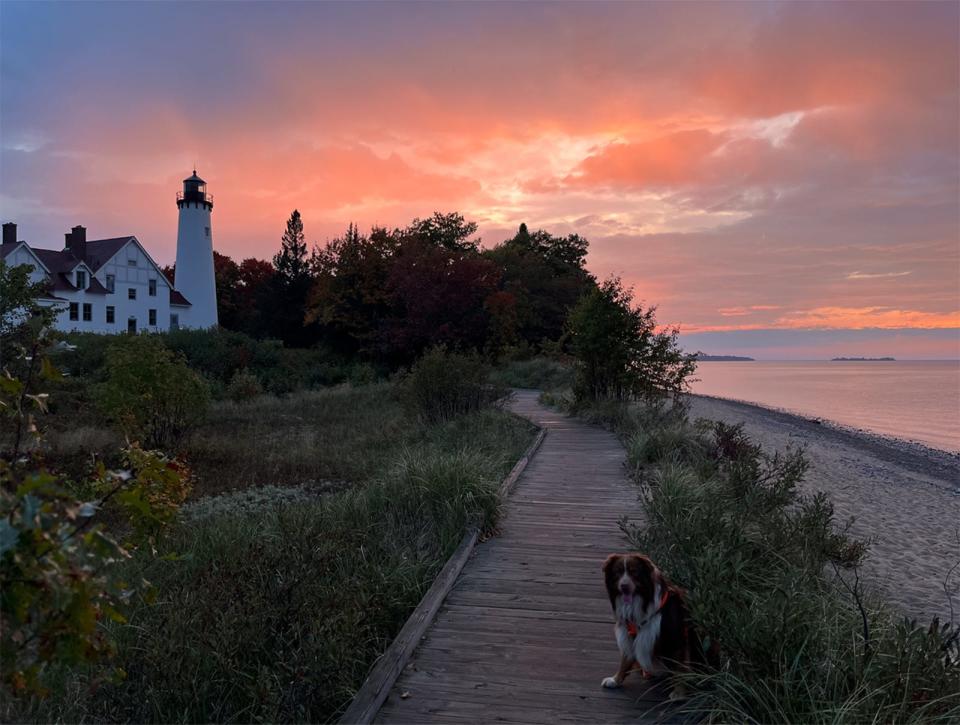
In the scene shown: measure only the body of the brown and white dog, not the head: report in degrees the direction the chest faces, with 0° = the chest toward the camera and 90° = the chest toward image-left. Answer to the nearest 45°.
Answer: approximately 45°

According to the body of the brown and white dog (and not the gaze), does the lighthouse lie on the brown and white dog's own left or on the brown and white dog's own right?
on the brown and white dog's own right

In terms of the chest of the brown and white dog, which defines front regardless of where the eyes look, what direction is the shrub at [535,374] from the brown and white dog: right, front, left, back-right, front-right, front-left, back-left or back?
back-right

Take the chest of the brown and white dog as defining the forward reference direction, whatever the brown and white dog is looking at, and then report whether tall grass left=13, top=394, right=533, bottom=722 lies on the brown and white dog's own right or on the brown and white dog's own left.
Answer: on the brown and white dog's own right

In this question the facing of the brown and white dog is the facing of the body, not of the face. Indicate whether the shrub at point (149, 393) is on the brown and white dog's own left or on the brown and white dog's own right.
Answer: on the brown and white dog's own right

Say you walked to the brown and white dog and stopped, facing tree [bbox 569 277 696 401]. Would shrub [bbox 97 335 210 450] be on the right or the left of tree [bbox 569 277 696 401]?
left

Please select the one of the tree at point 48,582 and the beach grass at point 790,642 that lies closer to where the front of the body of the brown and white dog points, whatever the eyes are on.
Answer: the tree
